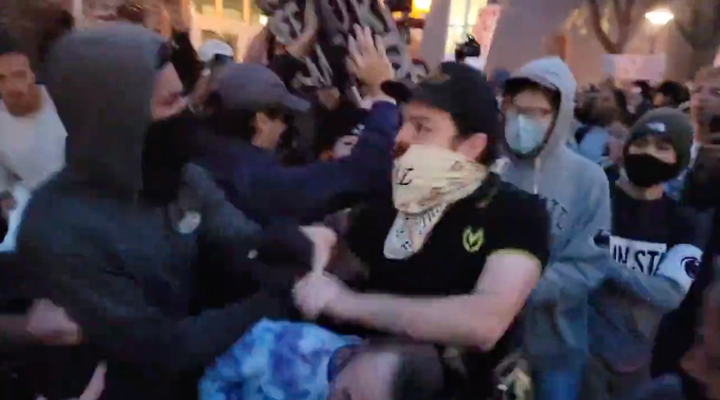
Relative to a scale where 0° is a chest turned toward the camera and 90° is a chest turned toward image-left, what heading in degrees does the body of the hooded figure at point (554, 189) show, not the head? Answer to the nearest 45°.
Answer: approximately 45°

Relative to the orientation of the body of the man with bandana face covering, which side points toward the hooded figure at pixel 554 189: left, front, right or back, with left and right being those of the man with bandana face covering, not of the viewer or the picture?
back

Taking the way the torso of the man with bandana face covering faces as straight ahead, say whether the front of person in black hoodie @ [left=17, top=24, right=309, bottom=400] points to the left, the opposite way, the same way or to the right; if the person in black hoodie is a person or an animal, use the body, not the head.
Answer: the opposite way

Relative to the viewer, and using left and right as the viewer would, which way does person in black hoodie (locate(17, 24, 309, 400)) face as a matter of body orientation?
facing to the right of the viewer

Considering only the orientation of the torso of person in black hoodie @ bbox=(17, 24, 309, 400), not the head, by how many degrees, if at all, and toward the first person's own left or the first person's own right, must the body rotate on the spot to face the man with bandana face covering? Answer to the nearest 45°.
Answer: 0° — they already face them

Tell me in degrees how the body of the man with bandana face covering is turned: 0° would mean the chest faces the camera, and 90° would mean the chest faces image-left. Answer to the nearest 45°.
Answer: approximately 45°

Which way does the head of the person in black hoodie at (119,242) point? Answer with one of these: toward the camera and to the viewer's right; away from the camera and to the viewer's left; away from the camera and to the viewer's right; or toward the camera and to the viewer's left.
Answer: away from the camera and to the viewer's right
